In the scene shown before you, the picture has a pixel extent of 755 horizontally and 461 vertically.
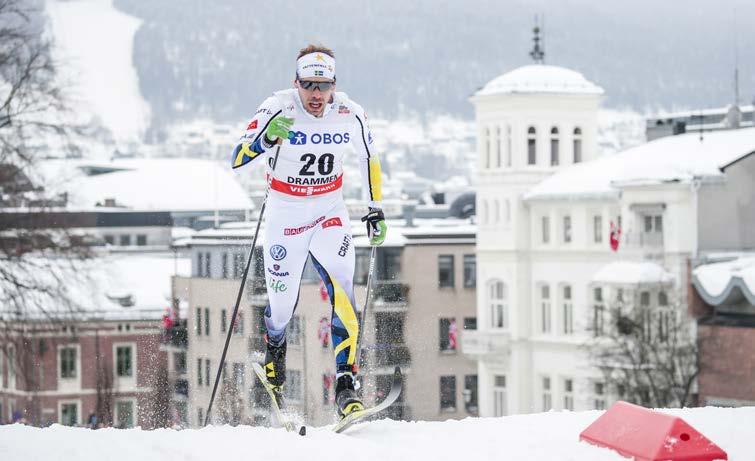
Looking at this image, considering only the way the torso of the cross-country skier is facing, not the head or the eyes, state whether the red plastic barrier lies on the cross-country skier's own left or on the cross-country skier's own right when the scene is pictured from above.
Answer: on the cross-country skier's own left

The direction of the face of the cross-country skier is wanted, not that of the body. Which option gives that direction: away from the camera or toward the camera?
toward the camera

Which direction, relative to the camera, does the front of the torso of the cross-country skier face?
toward the camera
